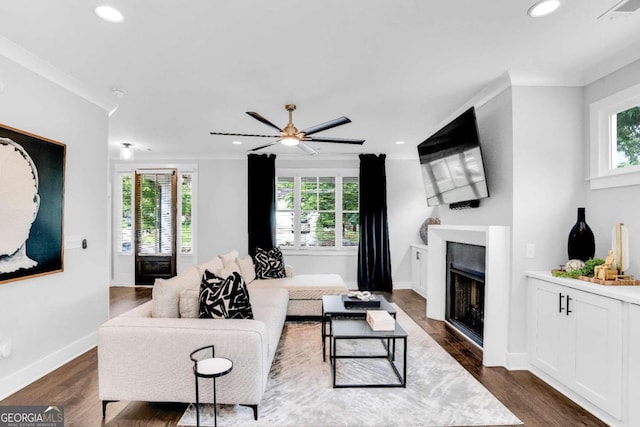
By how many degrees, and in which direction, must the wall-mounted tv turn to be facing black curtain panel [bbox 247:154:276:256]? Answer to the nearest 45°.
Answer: approximately 90° to its right

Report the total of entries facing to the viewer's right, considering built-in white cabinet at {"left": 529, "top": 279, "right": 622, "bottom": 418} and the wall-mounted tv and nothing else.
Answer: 0

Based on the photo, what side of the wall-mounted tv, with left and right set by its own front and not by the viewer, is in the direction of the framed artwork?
front

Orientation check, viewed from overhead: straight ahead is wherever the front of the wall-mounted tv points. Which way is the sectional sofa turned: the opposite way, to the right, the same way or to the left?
the opposite way

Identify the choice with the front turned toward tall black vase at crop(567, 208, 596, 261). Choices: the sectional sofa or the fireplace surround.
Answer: the sectional sofa

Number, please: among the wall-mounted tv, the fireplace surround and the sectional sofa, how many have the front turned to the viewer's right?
1

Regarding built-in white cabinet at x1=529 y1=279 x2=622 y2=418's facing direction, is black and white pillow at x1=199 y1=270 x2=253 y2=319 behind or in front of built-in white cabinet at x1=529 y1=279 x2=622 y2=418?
in front

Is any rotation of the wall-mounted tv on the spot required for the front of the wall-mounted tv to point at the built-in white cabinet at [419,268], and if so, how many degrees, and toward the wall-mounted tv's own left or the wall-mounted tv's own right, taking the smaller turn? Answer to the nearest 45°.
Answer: approximately 135° to the wall-mounted tv's own right

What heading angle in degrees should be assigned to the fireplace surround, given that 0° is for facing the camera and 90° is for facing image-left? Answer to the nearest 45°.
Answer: approximately 45°

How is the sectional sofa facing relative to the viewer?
to the viewer's right

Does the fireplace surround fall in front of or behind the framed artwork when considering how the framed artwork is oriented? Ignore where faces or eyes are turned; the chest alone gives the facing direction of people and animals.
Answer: in front
